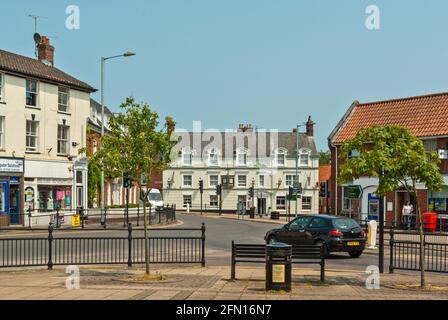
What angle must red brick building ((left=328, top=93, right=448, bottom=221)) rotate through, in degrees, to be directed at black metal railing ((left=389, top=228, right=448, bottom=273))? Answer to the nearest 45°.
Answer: approximately 45° to its left

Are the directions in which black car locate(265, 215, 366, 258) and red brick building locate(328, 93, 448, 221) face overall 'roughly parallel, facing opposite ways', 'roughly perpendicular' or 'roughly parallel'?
roughly perpendicular
